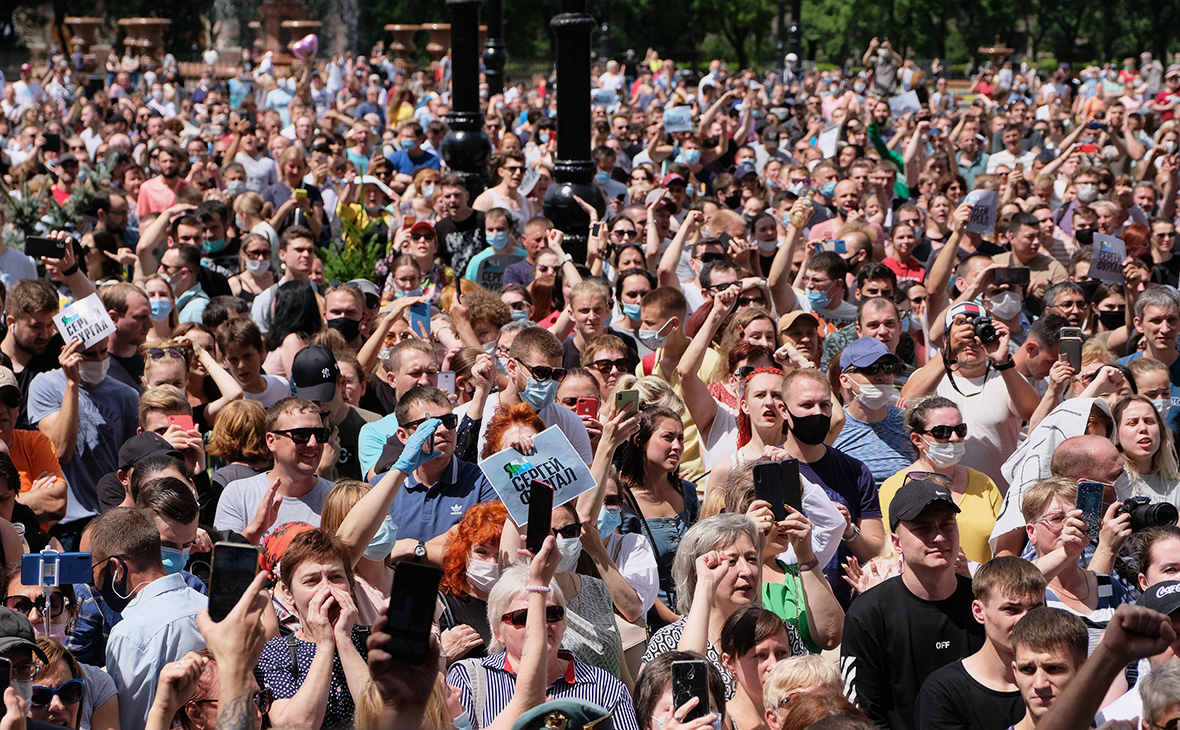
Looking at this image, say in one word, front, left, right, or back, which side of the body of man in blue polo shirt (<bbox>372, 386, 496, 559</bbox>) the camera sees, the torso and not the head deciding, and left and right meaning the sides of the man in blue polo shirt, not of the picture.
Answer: front

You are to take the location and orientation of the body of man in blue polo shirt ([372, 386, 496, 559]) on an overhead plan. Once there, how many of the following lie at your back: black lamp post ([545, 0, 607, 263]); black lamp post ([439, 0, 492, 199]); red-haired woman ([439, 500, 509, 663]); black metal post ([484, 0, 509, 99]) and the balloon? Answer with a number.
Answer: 4

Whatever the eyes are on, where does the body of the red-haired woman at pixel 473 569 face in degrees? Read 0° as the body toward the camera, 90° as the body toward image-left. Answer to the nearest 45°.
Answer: approximately 315°

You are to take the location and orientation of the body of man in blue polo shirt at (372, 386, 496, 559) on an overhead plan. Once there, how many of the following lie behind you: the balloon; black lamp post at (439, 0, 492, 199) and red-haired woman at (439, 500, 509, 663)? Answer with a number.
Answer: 2

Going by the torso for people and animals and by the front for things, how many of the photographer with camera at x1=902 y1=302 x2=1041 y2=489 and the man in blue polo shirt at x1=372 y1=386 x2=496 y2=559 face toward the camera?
2

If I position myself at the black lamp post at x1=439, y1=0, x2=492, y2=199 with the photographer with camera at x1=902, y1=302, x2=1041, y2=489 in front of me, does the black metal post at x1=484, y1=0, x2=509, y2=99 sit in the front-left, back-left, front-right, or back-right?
back-left

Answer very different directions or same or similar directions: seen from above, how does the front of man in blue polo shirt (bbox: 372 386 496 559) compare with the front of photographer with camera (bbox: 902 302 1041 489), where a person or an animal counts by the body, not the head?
same or similar directions

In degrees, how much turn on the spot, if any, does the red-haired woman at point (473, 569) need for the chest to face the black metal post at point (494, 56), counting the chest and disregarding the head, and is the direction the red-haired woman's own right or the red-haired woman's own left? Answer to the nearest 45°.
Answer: approximately 135° to the red-haired woman's own left

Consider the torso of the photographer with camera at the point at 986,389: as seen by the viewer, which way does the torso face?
toward the camera

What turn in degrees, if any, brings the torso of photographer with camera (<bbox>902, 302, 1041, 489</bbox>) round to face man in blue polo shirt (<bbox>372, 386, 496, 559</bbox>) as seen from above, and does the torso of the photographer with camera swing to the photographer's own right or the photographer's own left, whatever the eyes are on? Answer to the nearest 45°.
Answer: approximately 45° to the photographer's own right

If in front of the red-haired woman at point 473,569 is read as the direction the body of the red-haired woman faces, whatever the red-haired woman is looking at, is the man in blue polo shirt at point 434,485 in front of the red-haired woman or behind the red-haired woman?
behind

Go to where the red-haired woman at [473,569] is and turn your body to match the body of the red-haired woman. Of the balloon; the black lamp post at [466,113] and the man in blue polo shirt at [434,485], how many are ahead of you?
0

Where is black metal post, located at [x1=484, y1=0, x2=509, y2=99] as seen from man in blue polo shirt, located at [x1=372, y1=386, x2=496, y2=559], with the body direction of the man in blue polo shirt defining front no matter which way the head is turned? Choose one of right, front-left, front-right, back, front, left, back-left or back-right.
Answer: back

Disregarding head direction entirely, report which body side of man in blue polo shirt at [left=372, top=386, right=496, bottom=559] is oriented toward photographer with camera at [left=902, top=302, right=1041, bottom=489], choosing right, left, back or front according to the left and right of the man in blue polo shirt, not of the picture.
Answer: left

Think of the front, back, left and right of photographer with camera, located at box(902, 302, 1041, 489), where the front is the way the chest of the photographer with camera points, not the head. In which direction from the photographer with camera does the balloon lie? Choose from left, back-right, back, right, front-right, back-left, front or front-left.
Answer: back-right

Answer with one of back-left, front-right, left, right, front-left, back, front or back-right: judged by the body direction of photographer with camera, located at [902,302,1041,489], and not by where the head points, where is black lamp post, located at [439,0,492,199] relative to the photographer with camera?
back-right

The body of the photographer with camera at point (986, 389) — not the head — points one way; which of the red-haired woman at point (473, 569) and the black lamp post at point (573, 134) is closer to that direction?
the red-haired woman
